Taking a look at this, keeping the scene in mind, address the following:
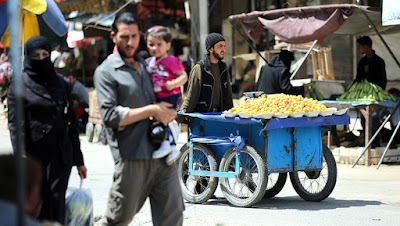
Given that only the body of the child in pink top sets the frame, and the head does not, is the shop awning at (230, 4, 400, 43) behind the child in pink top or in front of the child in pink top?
behind

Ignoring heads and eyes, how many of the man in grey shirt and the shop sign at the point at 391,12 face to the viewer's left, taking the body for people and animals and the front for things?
0

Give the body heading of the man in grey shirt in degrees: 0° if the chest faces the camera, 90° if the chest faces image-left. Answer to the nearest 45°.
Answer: approximately 315°

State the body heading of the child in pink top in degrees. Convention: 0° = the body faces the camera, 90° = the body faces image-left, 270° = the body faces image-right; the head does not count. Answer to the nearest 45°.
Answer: approximately 45°

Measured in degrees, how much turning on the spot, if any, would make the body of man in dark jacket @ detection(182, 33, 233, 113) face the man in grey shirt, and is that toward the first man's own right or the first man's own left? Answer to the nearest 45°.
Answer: approximately 45° to the first man's own right

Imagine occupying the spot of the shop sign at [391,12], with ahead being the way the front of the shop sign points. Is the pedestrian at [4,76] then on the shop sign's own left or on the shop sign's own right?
on the shop sign's own right

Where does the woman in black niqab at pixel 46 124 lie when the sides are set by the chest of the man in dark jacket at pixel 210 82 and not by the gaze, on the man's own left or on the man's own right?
on the man's own right

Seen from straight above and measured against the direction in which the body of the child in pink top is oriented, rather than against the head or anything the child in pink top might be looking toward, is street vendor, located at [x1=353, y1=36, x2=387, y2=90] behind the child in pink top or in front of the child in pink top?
behind

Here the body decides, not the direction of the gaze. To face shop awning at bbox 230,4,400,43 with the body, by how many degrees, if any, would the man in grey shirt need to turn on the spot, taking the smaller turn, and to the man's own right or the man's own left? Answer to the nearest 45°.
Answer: approximately 90° to the man's own left
